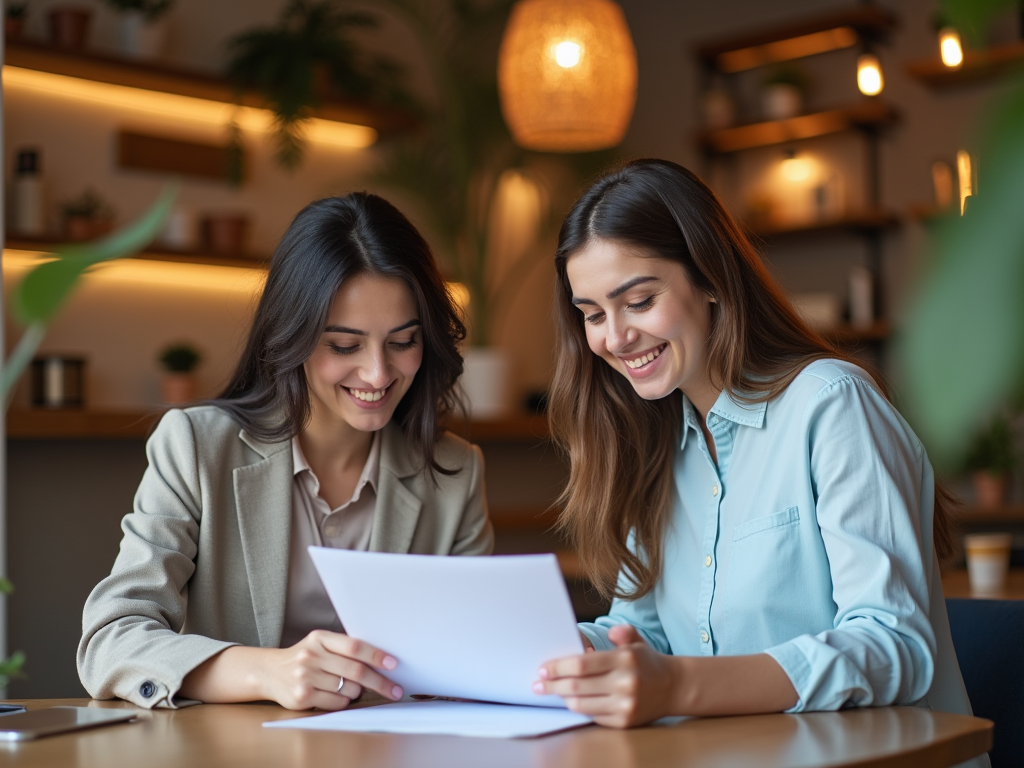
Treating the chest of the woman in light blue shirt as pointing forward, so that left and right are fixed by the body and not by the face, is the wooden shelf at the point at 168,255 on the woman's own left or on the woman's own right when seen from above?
on the woman's own right

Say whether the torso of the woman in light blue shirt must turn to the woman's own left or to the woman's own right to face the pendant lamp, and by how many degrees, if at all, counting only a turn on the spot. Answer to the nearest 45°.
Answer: approximately 135° to the woman's own right

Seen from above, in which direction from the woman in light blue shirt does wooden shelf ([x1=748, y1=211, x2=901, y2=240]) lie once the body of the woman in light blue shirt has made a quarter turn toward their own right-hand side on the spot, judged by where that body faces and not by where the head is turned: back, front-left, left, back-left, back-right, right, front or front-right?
front-right

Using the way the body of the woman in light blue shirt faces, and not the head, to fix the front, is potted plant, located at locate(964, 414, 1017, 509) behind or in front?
behind

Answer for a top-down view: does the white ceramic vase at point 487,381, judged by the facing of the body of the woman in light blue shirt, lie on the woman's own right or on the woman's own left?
on the woman's own right

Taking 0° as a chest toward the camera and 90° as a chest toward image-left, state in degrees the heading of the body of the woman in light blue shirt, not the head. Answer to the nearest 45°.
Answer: approximately 45°

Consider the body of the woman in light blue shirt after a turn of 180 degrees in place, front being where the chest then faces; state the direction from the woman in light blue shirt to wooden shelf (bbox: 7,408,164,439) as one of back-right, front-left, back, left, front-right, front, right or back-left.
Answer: left

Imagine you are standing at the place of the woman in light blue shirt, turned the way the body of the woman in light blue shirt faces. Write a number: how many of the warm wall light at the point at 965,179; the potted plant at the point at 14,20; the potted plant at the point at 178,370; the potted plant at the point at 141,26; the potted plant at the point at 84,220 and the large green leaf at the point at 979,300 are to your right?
4

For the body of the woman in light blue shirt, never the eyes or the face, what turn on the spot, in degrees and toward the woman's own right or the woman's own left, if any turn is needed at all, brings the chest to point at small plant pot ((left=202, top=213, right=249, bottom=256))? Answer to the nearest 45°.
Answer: approximately 90° to the woman's own right
